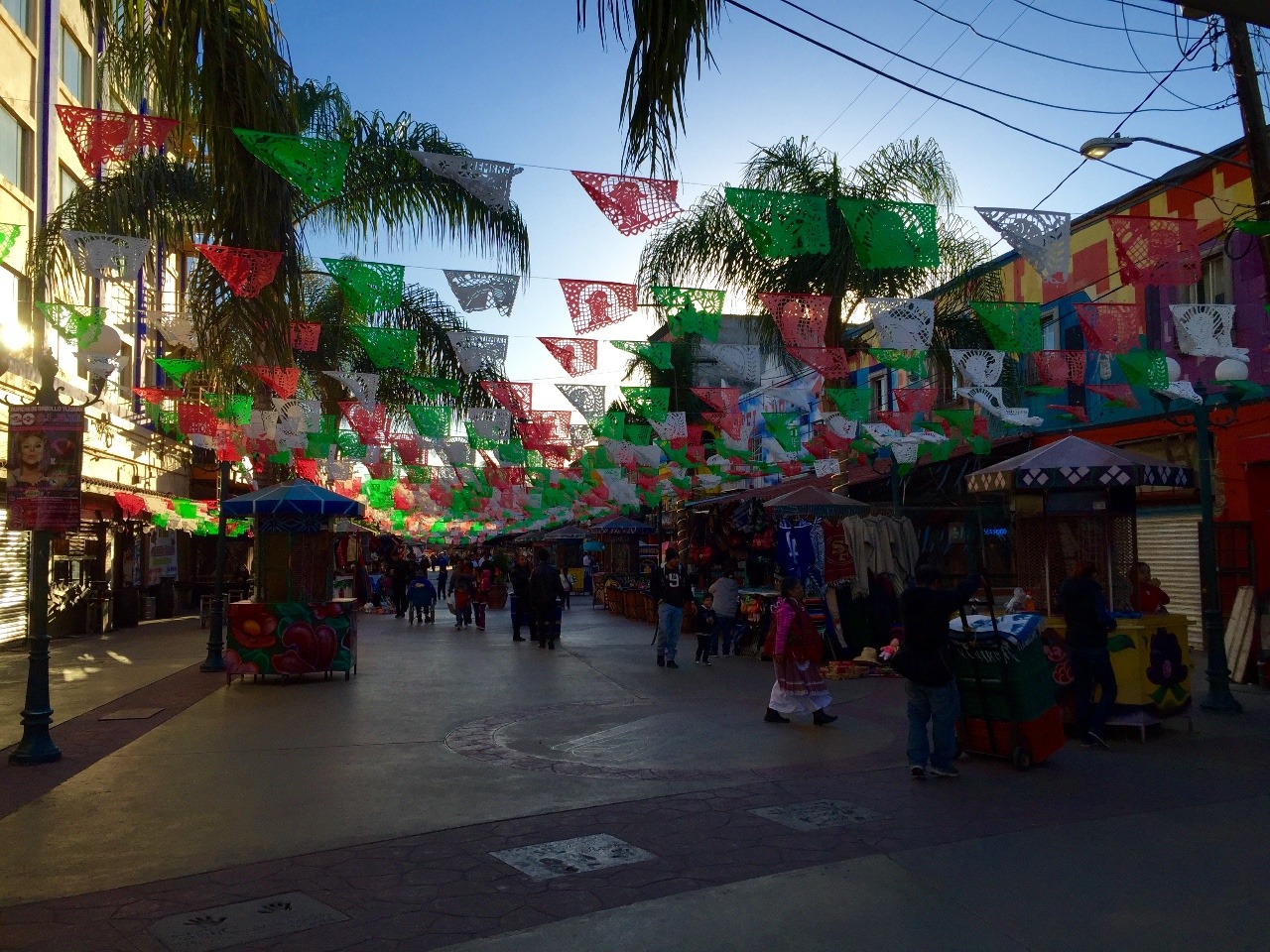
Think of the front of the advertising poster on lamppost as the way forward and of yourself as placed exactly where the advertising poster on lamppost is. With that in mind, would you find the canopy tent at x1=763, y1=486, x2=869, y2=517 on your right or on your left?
on your left

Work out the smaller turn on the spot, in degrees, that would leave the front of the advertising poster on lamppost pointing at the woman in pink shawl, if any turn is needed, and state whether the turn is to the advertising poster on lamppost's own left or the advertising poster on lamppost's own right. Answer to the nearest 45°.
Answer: approximately 90° to the advertising poster on lamppost's own left

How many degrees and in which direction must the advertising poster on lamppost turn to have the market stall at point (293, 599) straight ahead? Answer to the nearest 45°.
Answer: approximately 135° to its left

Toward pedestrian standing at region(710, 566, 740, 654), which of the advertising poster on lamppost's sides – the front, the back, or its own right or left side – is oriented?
left

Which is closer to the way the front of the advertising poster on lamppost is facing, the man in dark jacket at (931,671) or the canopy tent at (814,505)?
the man in dark jacket

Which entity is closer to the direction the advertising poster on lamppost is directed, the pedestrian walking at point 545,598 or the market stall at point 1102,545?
the market stall

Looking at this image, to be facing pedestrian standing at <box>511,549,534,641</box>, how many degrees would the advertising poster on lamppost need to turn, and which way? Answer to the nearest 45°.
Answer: approximately 135° to its left

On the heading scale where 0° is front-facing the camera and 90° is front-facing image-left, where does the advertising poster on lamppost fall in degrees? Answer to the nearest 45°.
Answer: approximately 0°

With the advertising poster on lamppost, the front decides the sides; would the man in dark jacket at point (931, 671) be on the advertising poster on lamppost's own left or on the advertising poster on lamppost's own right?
on the advertising poster on lamppost's own left

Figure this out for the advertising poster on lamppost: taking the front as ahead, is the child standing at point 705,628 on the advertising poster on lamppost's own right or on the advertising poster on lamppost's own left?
on the advertising poster on lamppost's own left

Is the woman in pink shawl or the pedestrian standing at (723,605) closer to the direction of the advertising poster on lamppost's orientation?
the woman in pink shawl

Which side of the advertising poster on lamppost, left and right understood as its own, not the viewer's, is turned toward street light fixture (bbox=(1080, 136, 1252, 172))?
left
